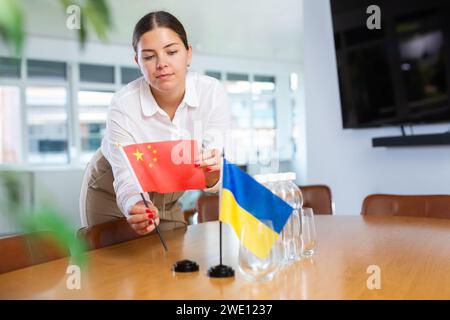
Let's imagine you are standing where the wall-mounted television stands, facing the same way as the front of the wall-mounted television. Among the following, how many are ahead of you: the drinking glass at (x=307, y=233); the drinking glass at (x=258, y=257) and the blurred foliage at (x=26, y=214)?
3

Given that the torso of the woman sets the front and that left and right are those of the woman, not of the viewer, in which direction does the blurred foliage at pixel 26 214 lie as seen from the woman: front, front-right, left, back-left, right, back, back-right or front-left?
front

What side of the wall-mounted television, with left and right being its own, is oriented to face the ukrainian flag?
front

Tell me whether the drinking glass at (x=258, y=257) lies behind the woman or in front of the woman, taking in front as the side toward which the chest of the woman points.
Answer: in front

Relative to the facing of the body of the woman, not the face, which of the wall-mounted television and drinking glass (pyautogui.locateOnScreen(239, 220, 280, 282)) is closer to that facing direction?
the drinking glass

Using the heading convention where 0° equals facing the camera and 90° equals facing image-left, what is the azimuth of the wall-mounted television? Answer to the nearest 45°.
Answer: approximately 0°

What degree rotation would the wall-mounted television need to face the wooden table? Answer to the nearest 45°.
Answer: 0° — it already faces it

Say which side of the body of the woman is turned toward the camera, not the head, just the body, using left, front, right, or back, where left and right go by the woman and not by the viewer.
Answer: front

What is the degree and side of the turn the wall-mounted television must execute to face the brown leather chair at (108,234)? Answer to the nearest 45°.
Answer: approximately 45° to its right
